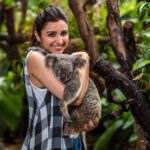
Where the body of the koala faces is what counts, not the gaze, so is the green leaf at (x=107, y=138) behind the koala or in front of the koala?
behind

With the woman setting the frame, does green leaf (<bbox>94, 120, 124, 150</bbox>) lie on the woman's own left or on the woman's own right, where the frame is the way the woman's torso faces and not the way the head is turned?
on the woman's own left

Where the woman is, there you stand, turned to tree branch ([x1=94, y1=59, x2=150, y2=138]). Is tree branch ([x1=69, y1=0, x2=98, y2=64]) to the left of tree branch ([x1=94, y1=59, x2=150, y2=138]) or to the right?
left
